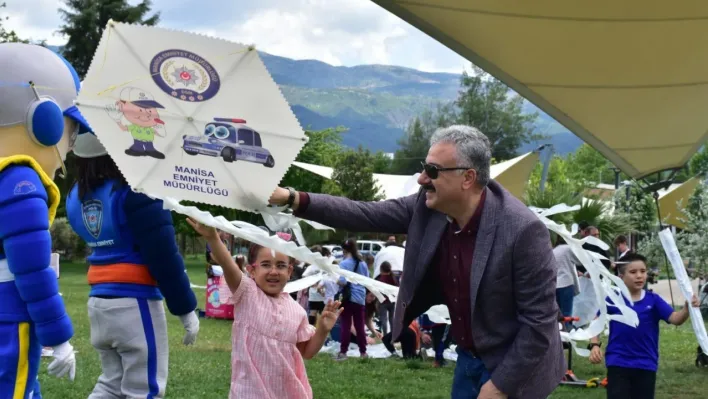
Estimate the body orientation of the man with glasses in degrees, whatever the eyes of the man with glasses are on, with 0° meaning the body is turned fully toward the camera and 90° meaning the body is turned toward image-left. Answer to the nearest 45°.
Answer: approximately 45°

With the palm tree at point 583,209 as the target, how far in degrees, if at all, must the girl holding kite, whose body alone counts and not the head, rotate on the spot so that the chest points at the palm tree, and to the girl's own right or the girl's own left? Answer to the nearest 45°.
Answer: approximately 135° to the girl's own left

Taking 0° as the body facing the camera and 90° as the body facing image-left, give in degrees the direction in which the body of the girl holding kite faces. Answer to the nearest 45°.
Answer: approximately 0°

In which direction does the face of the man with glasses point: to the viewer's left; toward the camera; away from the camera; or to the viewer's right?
to the viewer's left

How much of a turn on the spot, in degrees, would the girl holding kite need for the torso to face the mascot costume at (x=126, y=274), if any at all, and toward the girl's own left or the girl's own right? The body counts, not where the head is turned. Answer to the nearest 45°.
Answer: approximately 135° to the girl's own right

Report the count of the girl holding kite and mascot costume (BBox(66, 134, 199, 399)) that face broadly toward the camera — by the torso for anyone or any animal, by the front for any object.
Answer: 1

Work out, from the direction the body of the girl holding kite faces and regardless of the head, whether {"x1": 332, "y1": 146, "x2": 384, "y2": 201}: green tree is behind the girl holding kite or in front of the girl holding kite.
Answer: behind

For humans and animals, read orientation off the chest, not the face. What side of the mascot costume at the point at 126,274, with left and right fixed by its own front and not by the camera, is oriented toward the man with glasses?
right
